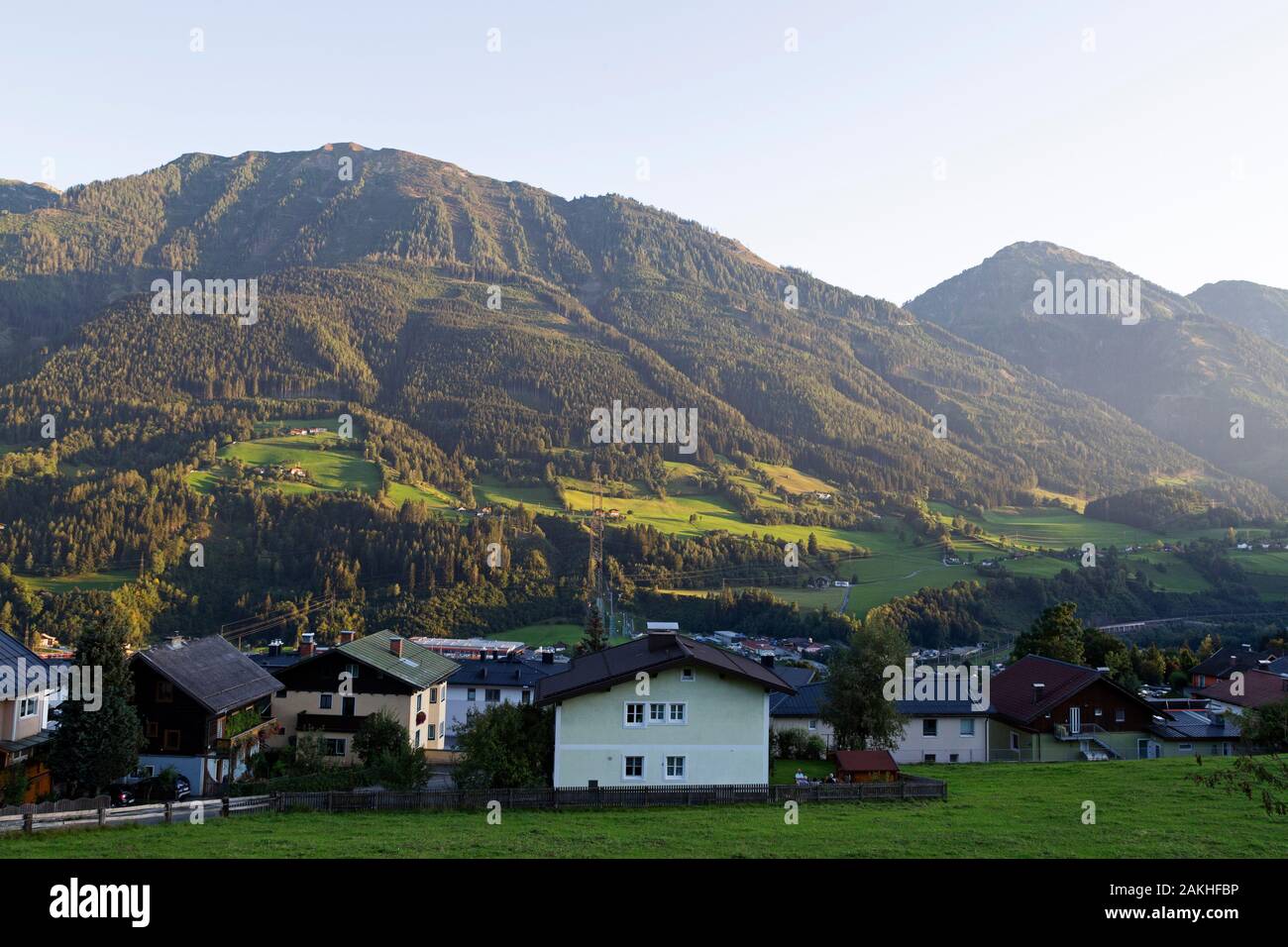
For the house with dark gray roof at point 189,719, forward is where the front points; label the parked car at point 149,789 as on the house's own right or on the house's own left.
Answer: on the house's own right

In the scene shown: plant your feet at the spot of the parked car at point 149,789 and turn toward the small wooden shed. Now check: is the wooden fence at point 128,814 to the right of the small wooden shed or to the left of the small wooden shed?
right

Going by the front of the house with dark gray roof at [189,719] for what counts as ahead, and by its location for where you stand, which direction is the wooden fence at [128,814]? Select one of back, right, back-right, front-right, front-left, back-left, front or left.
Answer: front-right

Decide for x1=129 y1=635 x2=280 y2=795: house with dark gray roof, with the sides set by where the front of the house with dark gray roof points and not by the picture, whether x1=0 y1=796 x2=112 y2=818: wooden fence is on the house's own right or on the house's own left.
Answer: on the house's own right

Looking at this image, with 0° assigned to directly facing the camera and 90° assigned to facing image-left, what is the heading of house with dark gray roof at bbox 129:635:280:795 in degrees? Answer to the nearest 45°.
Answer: approximately 315°
